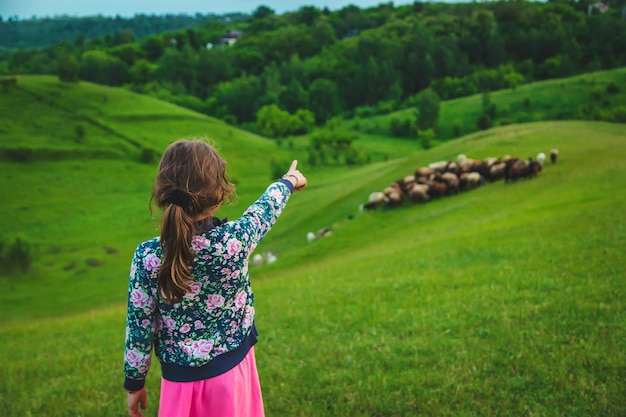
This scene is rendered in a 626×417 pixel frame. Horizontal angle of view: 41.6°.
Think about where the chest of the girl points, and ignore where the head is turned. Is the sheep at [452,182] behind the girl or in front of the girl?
in front

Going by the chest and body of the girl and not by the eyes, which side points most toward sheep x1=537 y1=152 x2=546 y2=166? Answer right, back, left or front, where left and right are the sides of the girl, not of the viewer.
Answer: front

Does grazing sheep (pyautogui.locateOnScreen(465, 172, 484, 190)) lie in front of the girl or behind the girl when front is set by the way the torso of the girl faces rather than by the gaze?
in front

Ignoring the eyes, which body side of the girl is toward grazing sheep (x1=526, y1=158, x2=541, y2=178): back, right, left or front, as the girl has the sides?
front

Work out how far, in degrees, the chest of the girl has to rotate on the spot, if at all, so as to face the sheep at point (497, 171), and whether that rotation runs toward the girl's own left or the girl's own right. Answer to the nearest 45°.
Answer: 0° — they already face it

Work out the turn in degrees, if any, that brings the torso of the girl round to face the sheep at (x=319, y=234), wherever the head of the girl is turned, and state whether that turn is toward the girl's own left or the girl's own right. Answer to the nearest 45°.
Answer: approximately 45° to the girl's own left

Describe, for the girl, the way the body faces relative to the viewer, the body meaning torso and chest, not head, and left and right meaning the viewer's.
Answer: facing away from the viewer and to the right of the viewer
